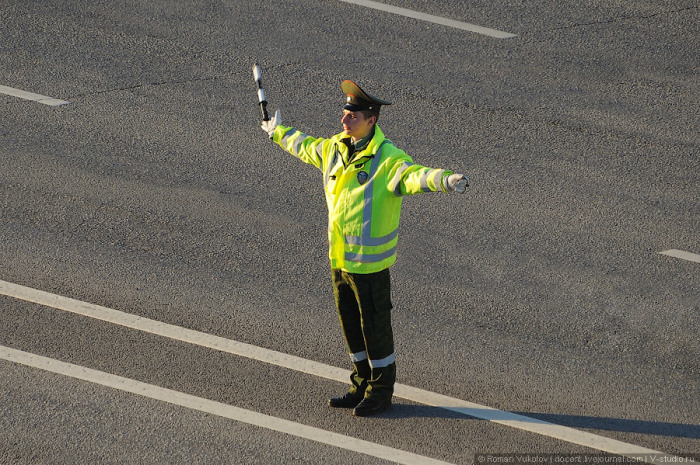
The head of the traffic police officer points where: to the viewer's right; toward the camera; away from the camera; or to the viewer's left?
to the viewer's left

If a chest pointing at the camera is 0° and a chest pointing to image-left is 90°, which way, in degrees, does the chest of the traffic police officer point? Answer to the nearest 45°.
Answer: approximately 45°
